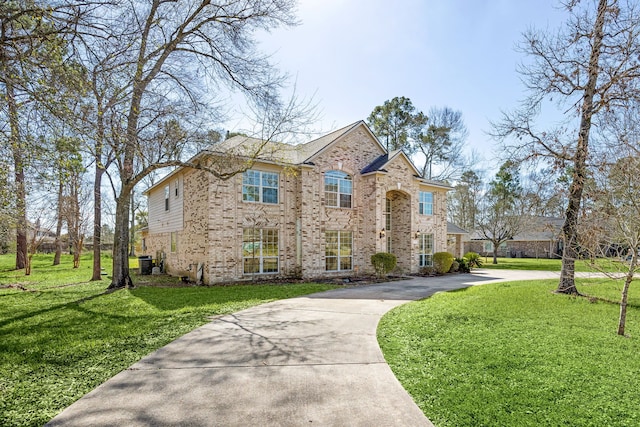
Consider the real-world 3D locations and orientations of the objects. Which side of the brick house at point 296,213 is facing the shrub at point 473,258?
left

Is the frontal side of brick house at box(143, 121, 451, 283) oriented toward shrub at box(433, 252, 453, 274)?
no

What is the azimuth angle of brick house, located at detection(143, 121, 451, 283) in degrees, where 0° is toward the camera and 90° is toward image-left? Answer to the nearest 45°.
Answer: approximately 315°

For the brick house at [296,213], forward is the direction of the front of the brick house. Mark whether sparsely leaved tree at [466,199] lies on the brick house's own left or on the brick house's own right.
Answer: on the brick house's own left

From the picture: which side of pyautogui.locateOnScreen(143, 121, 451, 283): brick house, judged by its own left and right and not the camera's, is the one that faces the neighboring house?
left

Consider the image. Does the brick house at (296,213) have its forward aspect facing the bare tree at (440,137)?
no

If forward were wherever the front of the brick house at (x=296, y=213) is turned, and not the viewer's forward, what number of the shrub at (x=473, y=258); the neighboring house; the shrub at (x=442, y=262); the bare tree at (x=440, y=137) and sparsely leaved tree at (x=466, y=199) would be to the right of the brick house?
0

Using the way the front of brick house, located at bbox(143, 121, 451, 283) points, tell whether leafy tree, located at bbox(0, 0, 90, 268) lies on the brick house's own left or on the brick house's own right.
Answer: on the brick house's own right

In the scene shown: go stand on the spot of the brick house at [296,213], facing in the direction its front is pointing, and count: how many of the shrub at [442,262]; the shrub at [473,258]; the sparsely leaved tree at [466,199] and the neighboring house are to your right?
0

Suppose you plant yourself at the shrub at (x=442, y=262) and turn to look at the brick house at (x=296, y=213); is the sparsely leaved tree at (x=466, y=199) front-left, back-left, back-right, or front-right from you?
back-right
